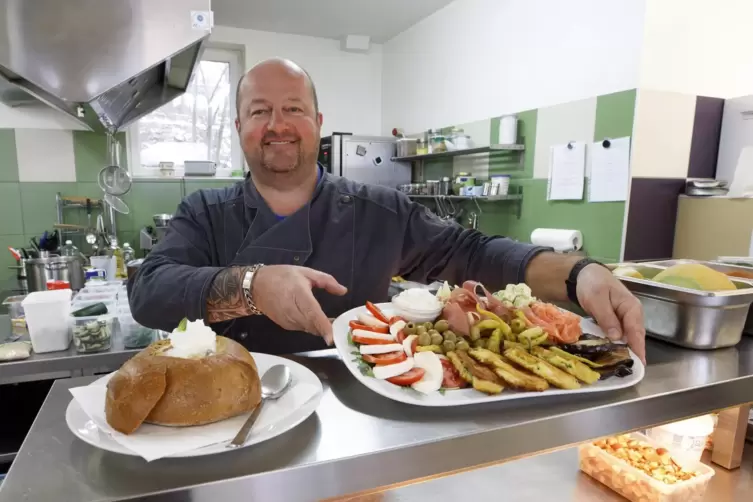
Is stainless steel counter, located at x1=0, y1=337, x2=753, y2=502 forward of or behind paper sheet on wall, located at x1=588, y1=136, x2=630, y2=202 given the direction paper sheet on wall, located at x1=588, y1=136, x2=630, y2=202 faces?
forward

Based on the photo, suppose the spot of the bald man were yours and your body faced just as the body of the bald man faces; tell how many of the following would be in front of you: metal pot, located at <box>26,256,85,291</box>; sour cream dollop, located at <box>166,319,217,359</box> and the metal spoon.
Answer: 2

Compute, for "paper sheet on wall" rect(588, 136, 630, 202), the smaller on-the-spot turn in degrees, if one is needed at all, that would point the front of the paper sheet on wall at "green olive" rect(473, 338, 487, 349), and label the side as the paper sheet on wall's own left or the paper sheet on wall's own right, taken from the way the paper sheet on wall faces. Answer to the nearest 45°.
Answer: approximately 45° to the paper sheet on wall's own left

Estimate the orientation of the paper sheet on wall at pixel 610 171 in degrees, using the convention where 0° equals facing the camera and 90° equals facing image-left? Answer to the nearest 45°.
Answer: approximately 45°

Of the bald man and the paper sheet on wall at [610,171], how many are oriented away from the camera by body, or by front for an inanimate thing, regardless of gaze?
0

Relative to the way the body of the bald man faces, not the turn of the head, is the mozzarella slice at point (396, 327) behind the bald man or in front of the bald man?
in front

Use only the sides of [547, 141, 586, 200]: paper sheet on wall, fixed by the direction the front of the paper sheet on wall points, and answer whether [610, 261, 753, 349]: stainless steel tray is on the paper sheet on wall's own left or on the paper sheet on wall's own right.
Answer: on the paper sheet on wall's own left

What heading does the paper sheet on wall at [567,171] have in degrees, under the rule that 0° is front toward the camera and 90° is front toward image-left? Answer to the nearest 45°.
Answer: approximately 45°

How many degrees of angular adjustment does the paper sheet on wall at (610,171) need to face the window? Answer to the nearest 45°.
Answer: approximately 45° to its right

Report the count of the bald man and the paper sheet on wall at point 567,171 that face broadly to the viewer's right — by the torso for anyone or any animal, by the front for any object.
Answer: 0
